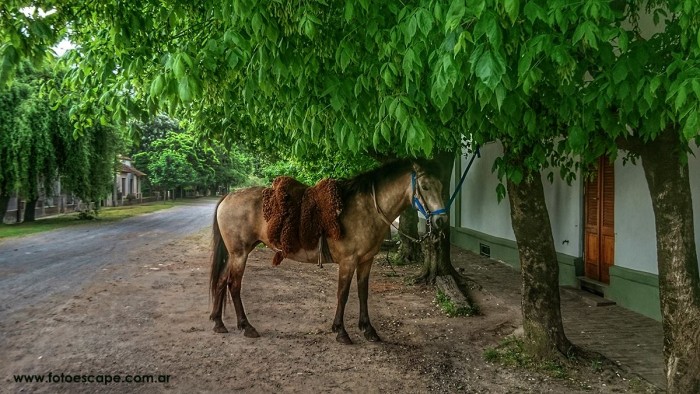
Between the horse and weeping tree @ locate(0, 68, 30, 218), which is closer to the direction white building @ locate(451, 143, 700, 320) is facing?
the horse

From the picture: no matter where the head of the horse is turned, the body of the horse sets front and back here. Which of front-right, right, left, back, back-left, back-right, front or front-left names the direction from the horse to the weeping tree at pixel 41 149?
back-left

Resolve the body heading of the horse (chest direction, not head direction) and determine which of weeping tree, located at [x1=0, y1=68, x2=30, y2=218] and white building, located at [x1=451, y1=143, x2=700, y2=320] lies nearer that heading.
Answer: the white building

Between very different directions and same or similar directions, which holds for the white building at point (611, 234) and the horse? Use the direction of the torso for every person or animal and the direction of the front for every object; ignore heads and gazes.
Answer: very different directions

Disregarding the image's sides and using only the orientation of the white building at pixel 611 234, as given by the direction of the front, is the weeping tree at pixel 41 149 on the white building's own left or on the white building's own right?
on the white building's own right

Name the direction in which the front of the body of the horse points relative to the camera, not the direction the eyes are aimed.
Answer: to the viewer's right

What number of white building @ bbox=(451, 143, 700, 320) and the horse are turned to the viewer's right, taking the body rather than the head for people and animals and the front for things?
1

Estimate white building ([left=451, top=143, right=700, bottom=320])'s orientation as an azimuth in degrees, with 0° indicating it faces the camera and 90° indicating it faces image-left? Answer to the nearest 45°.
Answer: approximately 45°

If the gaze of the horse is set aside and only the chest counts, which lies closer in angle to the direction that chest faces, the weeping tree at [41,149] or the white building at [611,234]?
the white building

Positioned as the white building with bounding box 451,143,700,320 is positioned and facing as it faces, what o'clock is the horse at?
The horse is roughly at 12 o'clock from the white building.

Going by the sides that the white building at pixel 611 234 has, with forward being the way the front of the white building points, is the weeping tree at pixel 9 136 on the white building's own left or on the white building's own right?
on the white building's own right
